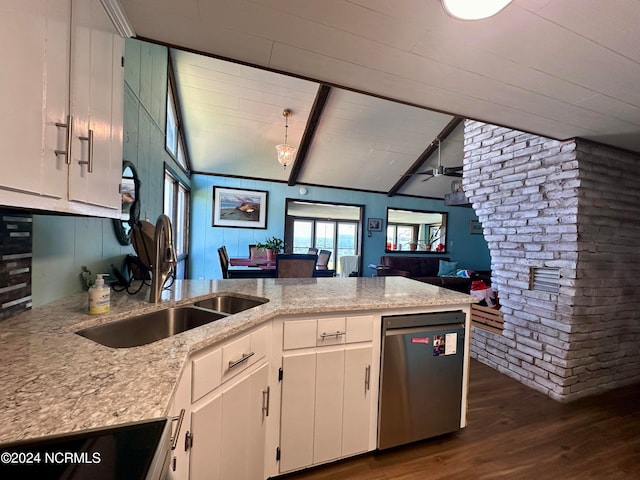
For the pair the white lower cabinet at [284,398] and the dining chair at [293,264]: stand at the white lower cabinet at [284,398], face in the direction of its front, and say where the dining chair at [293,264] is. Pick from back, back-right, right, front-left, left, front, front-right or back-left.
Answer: back-left

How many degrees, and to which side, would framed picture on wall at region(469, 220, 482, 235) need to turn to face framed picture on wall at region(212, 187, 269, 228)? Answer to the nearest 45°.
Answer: approximately 45° to its right

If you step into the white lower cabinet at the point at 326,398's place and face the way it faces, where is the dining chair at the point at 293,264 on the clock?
The dining chair is roughly at 7 o'clock from the white lower cabinet.

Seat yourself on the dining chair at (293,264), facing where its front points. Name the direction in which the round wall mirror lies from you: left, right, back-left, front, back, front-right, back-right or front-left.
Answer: back-left

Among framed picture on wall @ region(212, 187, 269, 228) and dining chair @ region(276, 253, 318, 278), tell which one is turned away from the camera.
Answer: the dining chair

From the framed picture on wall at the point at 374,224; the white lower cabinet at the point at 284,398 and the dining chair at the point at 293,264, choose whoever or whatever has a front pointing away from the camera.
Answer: the dining chair

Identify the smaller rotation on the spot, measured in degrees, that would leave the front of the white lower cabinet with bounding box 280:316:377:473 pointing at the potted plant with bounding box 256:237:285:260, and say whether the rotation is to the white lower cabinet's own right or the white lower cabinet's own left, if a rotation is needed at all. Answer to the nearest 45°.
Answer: approximately 135° to the white lower cabinet's own left

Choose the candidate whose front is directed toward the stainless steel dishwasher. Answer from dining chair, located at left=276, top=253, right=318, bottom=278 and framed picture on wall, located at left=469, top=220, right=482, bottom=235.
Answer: the framed picture on wall

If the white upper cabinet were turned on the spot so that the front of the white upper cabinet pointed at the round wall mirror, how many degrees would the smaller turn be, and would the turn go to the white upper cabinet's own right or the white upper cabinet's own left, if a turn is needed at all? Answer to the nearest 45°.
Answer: approximately 135° to the white upper cabinet's own left

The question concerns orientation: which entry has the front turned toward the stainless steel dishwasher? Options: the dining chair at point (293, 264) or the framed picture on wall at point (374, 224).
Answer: the framed picture on wall

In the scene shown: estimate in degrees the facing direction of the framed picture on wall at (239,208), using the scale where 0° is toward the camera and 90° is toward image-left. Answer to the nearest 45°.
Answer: approximately 0°

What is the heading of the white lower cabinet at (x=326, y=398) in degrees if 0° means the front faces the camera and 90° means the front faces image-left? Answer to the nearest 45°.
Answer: approximately 315°

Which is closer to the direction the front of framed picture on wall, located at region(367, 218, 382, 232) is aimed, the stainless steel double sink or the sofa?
the stainless steel double sink
